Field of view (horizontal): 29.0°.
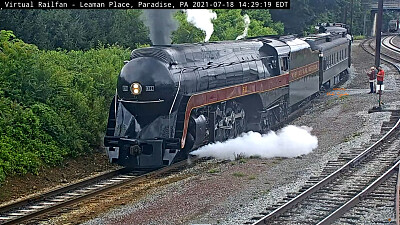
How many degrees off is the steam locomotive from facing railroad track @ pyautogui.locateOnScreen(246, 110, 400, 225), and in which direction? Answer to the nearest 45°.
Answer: approximately 90° to its left

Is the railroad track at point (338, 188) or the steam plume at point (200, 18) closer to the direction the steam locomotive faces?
the railroad track

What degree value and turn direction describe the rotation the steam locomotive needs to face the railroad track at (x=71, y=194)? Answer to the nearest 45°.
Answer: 0° — it already faces it
